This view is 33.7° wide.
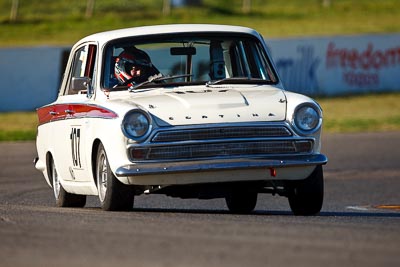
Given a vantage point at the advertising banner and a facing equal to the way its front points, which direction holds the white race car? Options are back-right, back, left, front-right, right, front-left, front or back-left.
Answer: front

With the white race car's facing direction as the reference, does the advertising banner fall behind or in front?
behind

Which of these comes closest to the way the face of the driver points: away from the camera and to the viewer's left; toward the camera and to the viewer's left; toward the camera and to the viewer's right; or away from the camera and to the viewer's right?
toward the camera and to the viewer's right

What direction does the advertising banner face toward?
toward the camera

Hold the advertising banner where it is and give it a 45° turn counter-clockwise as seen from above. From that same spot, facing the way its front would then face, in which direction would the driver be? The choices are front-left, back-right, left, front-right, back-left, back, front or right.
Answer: front-right

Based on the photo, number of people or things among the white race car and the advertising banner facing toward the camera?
2

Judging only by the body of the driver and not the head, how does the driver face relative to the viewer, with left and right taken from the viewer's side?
facing the viewer and to the right of the viewer

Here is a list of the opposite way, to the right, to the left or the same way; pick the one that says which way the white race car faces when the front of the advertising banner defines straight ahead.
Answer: the same way

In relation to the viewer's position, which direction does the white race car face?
facing the viewer
